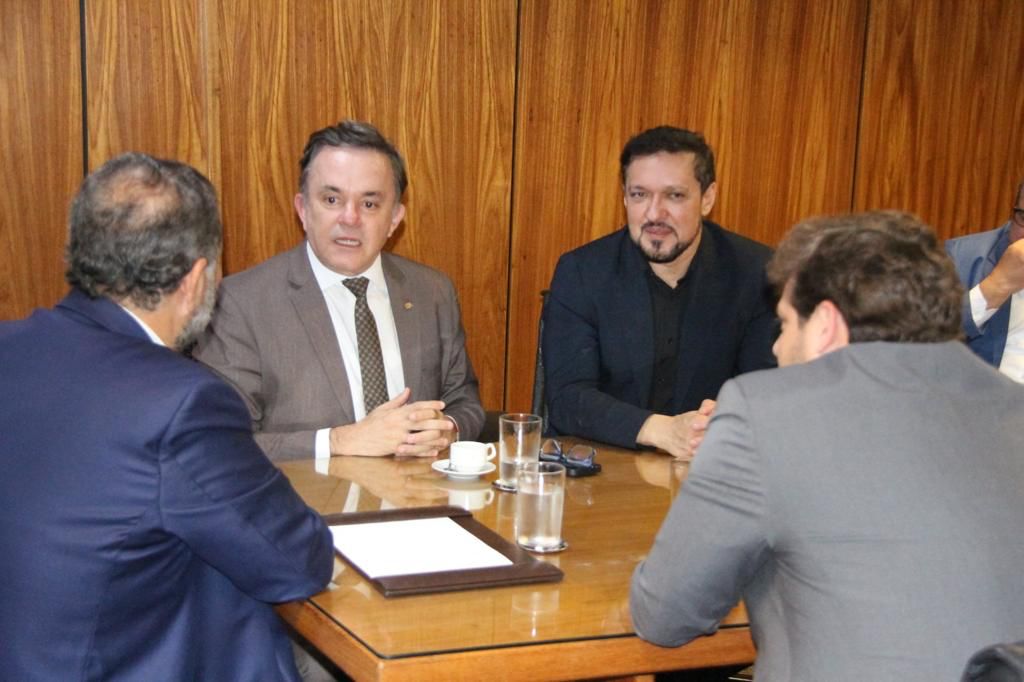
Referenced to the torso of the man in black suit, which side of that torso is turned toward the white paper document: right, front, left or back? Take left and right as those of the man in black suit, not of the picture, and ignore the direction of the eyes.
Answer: front

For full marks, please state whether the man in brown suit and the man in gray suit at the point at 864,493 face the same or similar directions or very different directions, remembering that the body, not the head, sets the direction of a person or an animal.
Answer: very different directions

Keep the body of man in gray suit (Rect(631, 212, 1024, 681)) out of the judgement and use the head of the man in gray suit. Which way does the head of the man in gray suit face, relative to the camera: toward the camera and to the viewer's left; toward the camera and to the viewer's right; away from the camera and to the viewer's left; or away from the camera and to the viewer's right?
away from the camera and to the viewer's left

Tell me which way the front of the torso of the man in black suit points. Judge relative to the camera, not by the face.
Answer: toward the camera

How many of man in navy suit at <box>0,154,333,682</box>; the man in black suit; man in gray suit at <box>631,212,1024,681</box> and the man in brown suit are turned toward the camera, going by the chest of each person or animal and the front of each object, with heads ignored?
2

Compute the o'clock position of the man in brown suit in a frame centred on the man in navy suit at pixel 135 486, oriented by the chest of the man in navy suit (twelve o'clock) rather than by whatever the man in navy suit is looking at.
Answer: The man in brown suit is roughly at 11 o'clock from the man in navy suit.

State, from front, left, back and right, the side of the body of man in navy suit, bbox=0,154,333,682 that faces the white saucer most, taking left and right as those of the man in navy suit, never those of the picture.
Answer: front

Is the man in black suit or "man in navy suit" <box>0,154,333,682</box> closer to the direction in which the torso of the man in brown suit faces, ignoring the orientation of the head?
the man in navy suit

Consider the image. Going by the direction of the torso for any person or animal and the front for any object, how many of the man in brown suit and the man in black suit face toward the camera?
2

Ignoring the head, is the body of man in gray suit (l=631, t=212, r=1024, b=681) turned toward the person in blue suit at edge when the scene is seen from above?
no

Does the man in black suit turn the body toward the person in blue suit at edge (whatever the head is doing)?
no

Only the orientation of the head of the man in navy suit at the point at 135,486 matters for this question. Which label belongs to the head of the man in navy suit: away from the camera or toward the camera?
away from the camera

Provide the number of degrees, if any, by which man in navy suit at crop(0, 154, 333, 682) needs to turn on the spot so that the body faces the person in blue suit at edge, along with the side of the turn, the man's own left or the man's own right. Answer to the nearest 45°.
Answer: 0° — they already face them

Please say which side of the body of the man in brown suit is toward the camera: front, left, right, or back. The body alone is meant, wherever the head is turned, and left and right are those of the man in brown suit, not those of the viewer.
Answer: front

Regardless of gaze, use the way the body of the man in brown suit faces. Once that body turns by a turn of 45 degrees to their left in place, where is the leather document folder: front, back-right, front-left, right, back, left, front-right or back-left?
front-right

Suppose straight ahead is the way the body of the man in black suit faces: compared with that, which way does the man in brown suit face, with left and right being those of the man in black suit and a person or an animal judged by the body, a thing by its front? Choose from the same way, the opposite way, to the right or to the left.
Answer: the same way

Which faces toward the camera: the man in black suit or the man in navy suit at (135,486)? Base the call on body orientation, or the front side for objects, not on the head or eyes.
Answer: the man in black suit

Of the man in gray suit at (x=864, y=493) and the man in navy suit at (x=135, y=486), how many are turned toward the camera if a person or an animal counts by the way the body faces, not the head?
0
